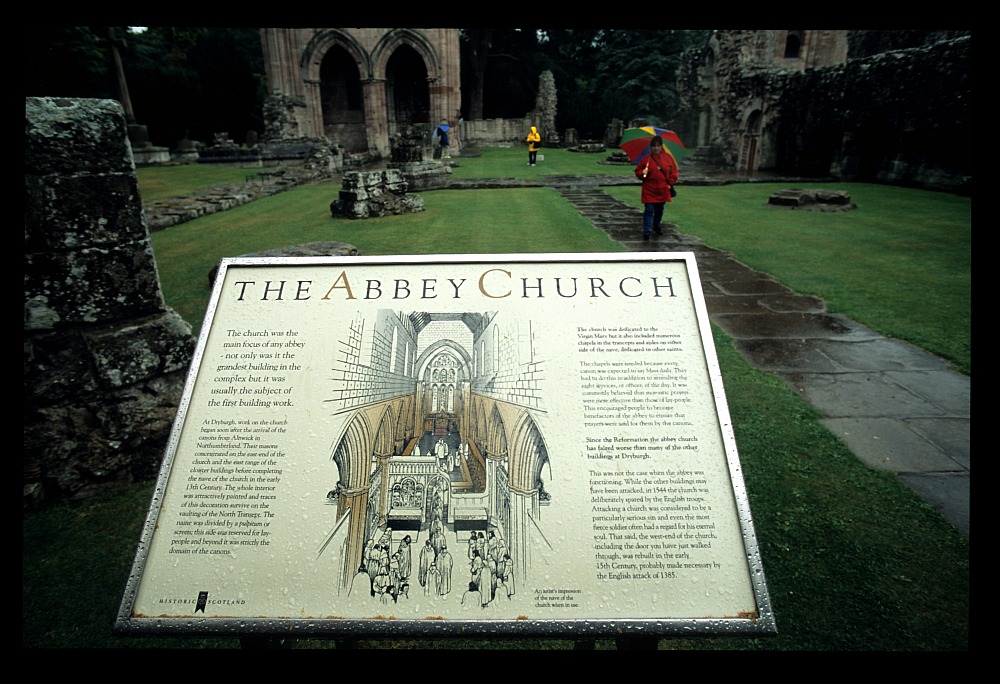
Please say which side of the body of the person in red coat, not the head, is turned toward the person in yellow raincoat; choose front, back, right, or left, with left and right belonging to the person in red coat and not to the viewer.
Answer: back

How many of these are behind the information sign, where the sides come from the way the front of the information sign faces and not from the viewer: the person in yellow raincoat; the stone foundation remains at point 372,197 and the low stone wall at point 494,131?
3

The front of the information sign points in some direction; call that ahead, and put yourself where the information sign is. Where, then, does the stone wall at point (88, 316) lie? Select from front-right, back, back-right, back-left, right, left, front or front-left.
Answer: back-right

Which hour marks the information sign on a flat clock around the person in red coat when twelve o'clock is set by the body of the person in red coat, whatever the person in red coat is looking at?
The information sign is roughly at 12 o'clock from the person in red coat.

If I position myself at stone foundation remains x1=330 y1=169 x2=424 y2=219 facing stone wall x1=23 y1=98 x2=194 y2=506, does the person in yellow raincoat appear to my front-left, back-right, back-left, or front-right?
back-left

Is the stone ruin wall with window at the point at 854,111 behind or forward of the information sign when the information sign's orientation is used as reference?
behind

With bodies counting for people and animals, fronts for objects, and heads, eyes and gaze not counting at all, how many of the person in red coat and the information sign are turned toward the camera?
2

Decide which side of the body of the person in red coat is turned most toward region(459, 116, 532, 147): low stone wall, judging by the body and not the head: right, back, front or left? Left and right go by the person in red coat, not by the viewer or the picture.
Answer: back

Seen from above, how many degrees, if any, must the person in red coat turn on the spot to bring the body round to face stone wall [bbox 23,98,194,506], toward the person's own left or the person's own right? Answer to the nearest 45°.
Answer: approximately 45° to the person's own right

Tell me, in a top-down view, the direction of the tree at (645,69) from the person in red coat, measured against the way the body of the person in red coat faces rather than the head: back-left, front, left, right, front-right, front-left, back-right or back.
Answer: back

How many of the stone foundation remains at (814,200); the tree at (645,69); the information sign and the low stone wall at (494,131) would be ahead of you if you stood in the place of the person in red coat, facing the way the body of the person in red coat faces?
1

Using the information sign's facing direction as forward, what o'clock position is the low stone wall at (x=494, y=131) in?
The low stone wall is roughly at 6 o'clock from the information sign.

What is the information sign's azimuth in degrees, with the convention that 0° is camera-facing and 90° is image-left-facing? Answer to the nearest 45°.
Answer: approximately 0°

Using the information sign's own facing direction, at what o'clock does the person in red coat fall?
The person in red coat is roughly at 7 o'clock from the information sign.

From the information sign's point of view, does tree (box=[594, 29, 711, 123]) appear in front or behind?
behind
